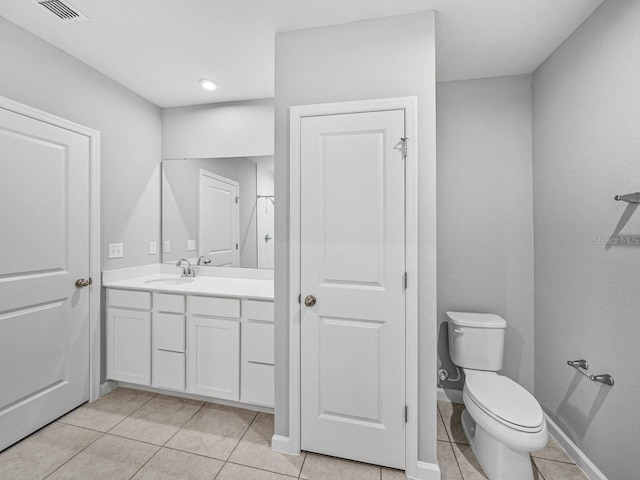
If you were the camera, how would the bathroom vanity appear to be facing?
facing the viewer and to the left of the viewer

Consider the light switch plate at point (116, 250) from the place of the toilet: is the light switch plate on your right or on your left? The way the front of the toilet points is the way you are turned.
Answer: on your right

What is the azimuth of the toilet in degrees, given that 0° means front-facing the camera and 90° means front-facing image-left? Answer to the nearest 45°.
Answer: approximately 315°

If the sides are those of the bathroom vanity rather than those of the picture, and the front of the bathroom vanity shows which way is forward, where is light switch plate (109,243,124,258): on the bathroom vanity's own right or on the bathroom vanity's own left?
on the bathroom vanity's own right

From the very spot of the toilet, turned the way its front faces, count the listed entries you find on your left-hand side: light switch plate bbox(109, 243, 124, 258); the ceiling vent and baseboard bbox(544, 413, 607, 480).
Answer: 1

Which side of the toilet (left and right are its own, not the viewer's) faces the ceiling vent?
right

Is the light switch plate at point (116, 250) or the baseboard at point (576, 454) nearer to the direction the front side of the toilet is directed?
the baseboard

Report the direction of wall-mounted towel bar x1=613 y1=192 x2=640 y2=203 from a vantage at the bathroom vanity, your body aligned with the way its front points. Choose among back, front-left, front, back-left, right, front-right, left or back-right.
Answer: left

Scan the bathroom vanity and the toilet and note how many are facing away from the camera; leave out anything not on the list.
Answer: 0

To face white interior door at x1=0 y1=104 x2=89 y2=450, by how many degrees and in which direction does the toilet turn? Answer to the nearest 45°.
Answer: approximately 90° to its right

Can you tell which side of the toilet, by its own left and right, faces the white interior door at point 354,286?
right

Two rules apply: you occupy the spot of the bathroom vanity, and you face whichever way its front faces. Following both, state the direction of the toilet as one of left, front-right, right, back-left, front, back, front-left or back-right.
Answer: left

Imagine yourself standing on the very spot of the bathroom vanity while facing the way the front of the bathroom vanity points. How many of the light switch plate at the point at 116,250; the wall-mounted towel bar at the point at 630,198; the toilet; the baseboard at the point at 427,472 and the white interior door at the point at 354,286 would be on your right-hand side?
1
